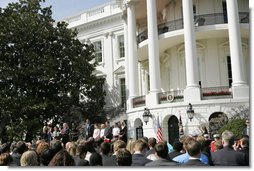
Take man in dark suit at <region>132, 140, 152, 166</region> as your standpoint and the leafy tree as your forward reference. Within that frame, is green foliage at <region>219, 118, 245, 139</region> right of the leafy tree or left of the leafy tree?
right

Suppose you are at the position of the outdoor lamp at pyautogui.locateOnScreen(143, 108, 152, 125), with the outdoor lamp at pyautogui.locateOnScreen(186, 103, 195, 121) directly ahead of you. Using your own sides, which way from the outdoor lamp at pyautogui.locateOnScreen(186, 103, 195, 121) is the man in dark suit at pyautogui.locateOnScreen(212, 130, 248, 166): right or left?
right

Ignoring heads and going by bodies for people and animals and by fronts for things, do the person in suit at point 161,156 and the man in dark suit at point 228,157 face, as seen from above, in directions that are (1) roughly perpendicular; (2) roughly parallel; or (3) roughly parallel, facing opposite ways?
roughly parallel

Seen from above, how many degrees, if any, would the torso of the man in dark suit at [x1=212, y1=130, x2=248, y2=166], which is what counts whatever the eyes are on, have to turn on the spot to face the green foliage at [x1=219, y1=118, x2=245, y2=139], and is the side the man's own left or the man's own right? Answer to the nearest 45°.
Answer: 0° — they already face it

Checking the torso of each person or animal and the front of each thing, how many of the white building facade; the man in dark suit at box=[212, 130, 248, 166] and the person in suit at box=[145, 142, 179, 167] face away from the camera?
2

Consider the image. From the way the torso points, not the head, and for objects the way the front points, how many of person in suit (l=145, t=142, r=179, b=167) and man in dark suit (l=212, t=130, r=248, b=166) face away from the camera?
2

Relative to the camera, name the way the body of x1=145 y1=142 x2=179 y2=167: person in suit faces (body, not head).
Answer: away from the camera

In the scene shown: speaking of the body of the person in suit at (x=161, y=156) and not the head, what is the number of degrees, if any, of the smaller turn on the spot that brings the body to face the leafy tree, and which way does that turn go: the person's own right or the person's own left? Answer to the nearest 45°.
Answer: approximately 45° to the person's own left

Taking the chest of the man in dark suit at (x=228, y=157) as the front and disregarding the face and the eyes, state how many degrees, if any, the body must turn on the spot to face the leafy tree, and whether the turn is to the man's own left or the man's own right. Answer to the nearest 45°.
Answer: approximately 45° to the man's own left

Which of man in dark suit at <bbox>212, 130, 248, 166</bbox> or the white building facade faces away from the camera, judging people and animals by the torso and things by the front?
the man in dark suit

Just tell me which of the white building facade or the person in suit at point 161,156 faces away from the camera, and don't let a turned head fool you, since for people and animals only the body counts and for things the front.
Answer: the person in suit

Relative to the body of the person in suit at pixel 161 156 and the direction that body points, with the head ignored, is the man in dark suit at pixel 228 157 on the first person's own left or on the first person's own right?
on the first person's own right

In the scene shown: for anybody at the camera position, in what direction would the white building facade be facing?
facing the viewer and to the left of the viewer

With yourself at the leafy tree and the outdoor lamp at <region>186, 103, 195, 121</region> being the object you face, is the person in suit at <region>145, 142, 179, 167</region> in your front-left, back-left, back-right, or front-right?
front-right

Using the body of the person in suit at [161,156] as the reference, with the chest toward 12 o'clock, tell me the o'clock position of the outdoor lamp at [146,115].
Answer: The outdoor lamp is roughly at 12 o'clock from the person in suit.

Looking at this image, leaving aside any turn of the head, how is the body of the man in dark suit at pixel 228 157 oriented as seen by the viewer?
away from the camera
